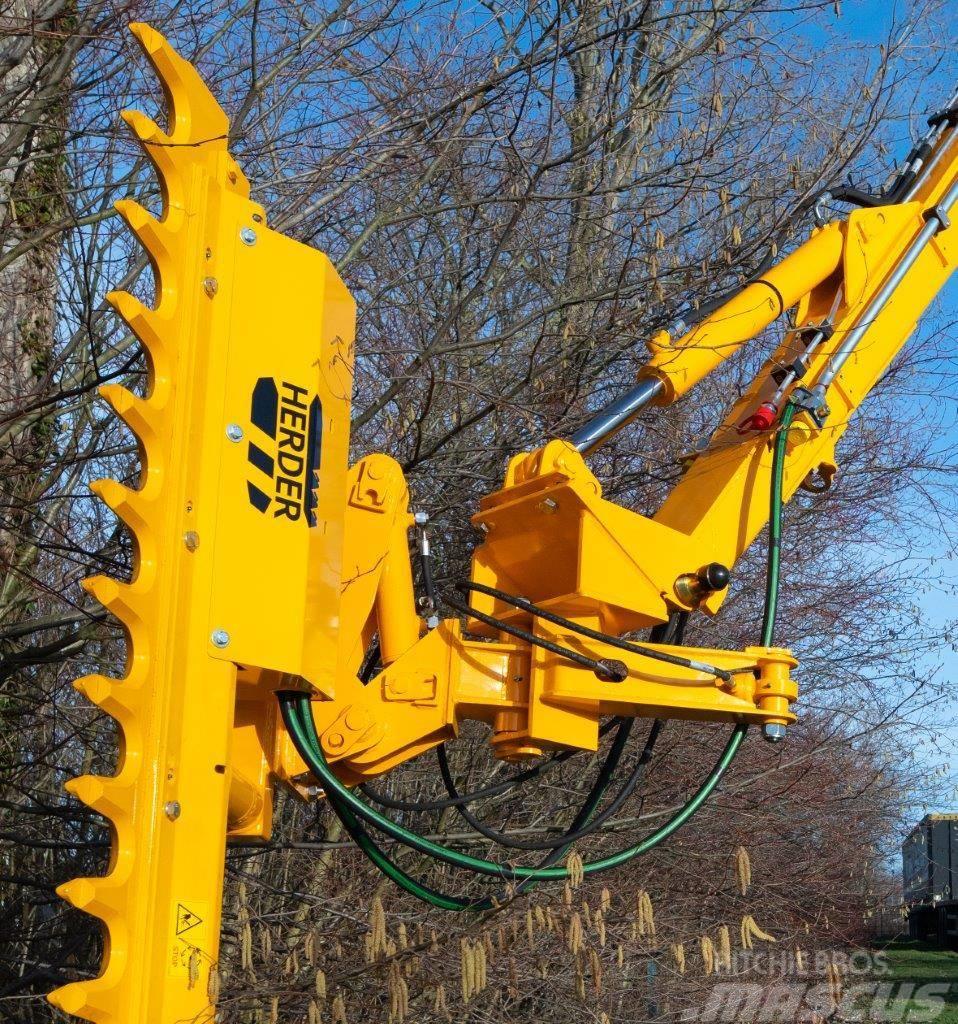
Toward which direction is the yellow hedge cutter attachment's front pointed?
to the viewer's left

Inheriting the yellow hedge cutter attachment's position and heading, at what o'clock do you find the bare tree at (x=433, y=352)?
The bare tree is roughly at 3 o'clock from the yellow hedge cutter attachment.
